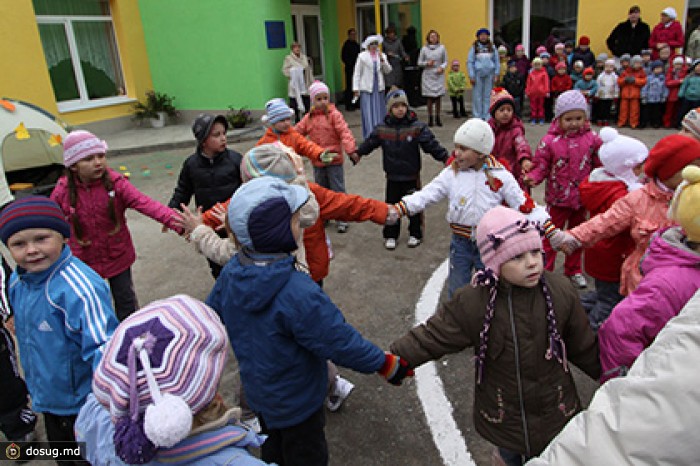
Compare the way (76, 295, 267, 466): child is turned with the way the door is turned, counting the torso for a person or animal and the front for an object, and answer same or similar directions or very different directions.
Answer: very different directions

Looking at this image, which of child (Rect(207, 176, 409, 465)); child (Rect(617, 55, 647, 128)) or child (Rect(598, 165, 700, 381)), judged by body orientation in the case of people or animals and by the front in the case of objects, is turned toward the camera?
child (Rect(617, 55, 647, 128))

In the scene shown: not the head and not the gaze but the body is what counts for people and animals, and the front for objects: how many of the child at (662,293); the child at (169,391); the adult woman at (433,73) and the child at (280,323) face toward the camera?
1

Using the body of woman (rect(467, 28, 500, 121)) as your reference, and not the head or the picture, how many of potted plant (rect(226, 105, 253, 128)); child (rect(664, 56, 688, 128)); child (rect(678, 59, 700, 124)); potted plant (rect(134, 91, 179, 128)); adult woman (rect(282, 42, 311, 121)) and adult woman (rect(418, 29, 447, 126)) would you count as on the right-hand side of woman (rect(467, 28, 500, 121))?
4

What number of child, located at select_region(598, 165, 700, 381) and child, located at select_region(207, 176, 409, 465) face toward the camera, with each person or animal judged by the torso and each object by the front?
0

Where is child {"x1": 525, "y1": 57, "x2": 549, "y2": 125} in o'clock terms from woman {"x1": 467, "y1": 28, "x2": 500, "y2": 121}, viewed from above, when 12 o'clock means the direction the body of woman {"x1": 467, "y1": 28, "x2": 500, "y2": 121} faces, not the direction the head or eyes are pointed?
child {"x1": 525, "y1": 57, "x2": 549, "y2": 125} is roughly at 9 o'clock from woman {"x1": 467, "y1": 28, "x2": 500, "y2": 121}.

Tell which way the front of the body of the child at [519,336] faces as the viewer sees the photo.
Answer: toward the camera

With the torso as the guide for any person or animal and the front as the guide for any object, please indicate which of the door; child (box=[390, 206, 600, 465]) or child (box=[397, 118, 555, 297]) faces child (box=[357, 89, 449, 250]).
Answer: the door

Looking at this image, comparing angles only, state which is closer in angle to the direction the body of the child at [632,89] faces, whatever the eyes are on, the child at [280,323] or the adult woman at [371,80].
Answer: the child

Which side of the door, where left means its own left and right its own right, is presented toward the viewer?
front

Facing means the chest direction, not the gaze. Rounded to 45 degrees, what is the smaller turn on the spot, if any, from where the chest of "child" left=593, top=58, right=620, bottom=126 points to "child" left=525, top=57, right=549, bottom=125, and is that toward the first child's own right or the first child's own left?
approximately 90° to the first child's own right

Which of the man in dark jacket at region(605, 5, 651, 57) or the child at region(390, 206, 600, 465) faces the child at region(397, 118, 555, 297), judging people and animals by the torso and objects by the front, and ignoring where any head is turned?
the man in dark jacket

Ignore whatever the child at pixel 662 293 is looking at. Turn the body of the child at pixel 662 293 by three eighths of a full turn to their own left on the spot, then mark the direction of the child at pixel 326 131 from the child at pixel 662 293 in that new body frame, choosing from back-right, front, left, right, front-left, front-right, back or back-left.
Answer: back-right

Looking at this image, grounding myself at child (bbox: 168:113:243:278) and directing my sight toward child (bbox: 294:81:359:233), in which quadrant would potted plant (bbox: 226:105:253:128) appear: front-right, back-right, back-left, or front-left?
front-left

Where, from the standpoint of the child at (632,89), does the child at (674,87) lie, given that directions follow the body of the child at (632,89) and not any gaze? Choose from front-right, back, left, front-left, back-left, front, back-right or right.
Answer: left
